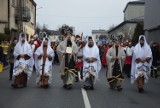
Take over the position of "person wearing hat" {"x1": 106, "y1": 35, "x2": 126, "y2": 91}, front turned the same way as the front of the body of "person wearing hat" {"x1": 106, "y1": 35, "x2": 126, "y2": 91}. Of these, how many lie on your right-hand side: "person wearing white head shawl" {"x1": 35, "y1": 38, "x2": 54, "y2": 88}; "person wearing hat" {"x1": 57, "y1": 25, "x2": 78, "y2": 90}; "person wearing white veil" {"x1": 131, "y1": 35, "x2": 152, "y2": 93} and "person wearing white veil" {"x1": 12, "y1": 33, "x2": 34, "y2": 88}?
3

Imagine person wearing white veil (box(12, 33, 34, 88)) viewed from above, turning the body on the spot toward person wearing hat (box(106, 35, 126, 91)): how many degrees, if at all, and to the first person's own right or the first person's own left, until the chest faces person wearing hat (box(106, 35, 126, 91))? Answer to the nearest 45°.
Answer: approximately 90° to the first person's own left

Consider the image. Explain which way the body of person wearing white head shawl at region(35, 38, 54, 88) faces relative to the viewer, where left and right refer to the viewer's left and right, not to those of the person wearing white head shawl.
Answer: facing the viewer

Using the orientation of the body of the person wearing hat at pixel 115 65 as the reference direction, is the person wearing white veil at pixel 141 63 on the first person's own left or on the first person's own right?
on the first person's own left

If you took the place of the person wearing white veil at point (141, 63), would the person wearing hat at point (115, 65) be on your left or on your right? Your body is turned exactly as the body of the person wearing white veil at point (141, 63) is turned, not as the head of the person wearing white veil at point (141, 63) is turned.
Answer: on your right

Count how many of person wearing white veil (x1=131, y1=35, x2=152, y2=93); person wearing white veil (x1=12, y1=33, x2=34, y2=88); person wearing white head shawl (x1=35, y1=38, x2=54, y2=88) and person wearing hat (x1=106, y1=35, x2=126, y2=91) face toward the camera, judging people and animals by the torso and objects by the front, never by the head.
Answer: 4

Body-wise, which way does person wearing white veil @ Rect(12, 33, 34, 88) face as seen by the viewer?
toward the camera

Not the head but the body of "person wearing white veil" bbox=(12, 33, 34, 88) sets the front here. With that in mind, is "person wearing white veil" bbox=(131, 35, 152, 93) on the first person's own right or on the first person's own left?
on the first person's own left

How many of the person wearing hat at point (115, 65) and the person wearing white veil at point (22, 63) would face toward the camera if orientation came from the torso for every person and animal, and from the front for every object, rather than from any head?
2

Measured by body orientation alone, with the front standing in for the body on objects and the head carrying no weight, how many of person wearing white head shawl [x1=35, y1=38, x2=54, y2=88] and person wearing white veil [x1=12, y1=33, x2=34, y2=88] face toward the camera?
2

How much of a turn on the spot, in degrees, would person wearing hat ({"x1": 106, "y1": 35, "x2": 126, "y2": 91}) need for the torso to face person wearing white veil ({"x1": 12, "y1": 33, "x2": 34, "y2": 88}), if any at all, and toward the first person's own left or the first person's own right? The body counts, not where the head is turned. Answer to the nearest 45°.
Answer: approximately 90° to the first person's own right

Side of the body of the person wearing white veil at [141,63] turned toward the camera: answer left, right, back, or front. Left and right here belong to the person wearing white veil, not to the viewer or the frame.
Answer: front
